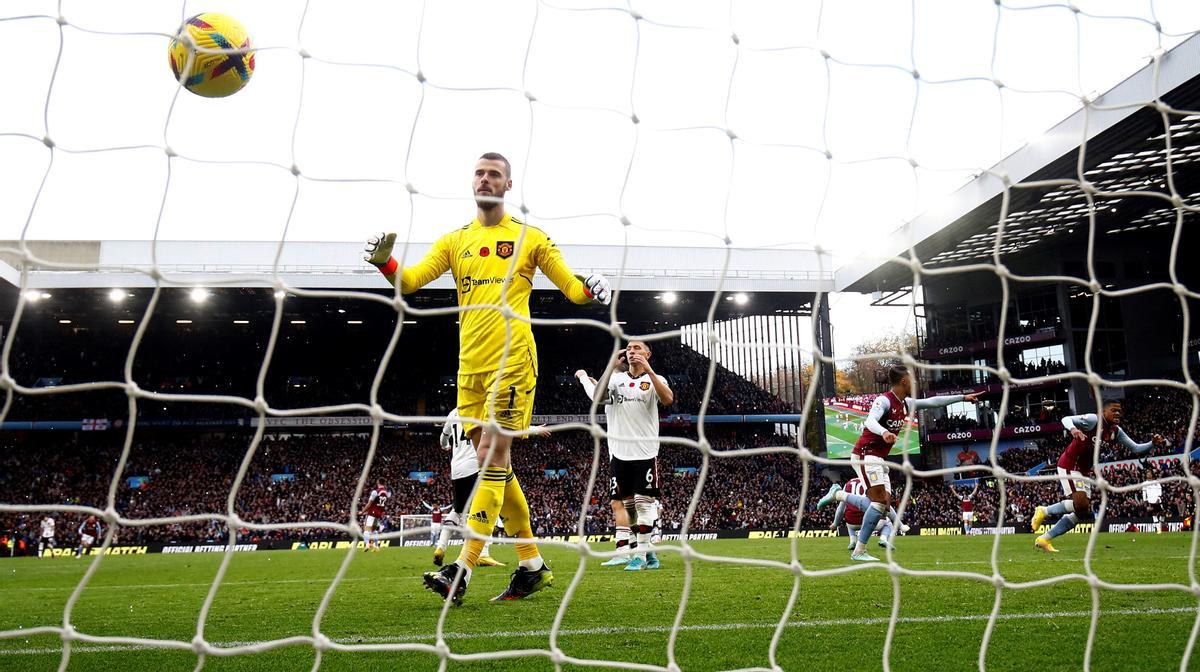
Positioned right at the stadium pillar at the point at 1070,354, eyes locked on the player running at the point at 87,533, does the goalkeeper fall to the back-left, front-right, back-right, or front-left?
front-left

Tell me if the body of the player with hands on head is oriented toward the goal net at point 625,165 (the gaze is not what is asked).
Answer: yes

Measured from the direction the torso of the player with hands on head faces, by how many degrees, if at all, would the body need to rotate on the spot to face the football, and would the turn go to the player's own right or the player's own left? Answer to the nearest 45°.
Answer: approximately 45° to the player's own right

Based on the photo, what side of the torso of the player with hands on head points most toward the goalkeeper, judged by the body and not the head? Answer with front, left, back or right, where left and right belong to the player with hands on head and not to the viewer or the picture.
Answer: front

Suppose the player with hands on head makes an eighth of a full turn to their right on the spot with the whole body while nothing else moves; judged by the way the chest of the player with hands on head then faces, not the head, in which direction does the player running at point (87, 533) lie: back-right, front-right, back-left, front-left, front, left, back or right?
right

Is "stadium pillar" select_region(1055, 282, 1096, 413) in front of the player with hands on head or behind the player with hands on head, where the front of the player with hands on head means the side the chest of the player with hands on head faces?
behind

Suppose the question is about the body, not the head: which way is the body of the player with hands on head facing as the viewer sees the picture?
toward the camera

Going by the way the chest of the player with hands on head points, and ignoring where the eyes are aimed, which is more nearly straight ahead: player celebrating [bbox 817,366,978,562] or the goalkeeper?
the goalkeeper

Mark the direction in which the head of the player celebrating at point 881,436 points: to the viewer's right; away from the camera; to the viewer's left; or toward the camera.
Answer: to the viewer's right

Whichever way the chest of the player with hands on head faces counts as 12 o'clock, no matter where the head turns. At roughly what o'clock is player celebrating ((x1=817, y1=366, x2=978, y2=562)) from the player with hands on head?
The player celebrating is roughly at 9 o'clock from the player with hands on head.
